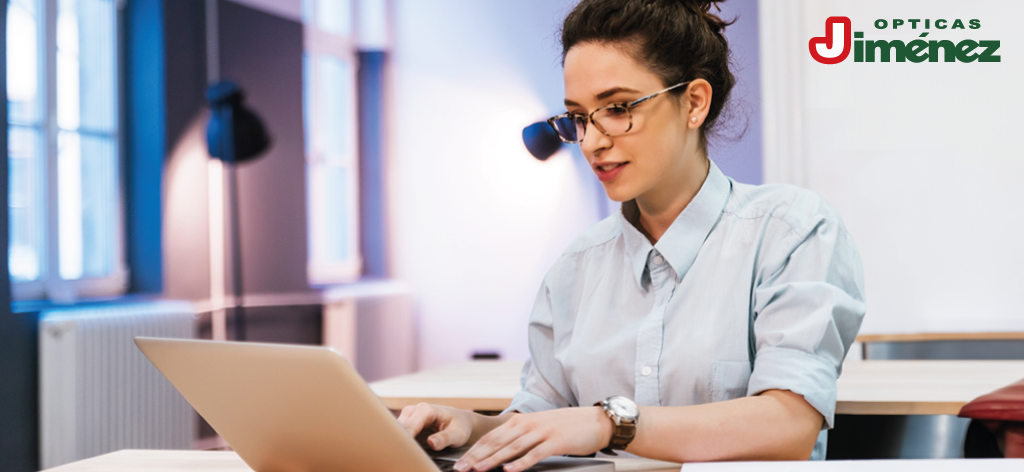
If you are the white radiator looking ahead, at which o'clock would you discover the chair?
The chair is roughly at 1 o'clock from the white radiator.

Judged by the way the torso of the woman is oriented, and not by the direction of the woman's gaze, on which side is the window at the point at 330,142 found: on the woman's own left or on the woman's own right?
on the woman's own right

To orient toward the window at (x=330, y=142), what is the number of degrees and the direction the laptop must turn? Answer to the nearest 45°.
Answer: approximately 45° to its left

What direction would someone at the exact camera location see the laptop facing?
facing away from the viewer and to the right of the viewer

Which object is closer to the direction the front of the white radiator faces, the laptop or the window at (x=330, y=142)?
the laptop

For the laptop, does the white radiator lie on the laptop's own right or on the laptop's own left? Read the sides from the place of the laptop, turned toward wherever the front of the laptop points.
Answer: on the laptop's own left
